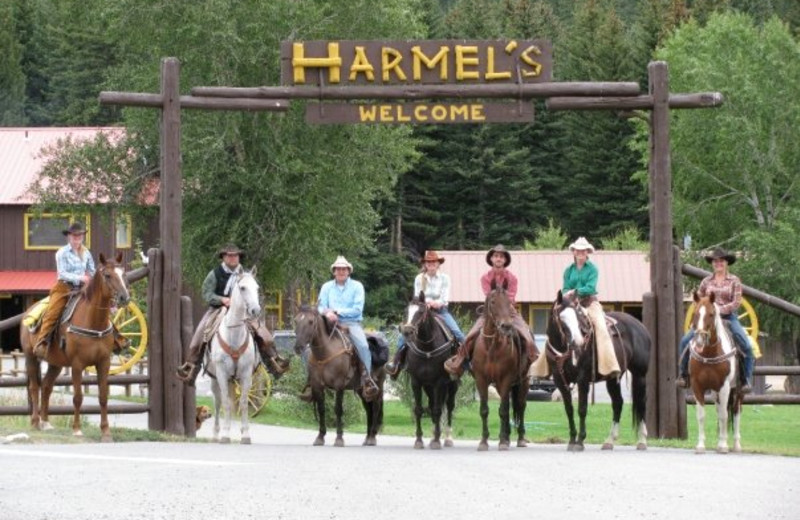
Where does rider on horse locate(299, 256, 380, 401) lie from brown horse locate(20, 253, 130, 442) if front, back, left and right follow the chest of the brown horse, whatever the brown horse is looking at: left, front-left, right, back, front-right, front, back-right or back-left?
front-left

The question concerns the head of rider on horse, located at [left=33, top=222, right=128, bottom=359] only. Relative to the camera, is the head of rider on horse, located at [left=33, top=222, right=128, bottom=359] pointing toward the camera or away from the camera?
toward the camera

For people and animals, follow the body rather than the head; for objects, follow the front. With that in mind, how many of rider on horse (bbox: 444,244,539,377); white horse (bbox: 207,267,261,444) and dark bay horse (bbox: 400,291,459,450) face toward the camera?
3

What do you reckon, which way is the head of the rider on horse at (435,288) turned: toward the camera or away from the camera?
toward the camera

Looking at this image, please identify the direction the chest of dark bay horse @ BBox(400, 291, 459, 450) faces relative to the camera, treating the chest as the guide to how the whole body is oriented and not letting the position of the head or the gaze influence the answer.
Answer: toward the camera

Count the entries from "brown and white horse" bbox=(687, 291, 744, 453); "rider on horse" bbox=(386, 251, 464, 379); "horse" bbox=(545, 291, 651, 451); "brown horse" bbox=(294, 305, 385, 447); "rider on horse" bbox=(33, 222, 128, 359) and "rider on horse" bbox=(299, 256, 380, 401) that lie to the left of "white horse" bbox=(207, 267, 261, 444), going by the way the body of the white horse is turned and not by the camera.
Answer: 5

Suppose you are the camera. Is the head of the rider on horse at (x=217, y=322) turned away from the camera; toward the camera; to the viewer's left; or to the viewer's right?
toward the camera

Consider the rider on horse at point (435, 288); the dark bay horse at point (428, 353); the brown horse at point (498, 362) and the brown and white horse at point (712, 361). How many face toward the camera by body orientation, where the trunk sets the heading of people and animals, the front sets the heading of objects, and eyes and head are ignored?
4

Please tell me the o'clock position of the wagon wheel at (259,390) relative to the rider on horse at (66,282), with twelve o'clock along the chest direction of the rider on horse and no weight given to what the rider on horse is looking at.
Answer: The wagon wheel is roughly at 8 o'clock from the rider on horse.

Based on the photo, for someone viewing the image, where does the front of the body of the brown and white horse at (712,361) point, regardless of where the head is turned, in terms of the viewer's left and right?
facing the viewer

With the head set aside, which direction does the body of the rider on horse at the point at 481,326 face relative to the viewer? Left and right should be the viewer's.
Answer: facing the viewer

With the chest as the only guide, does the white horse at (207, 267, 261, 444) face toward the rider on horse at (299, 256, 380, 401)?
no

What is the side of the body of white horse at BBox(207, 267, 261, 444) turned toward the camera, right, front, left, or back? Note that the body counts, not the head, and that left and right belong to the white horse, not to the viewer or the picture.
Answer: front

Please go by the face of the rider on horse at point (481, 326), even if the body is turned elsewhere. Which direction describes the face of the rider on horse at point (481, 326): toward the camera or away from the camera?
toward the camera

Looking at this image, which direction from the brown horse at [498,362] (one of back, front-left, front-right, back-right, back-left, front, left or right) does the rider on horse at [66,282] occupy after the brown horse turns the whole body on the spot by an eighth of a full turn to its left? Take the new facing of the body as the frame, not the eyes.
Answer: back-right

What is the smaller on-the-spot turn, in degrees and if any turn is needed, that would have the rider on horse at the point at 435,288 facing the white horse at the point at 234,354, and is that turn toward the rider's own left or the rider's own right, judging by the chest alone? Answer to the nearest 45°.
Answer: approximately 90° to the rider's own right
